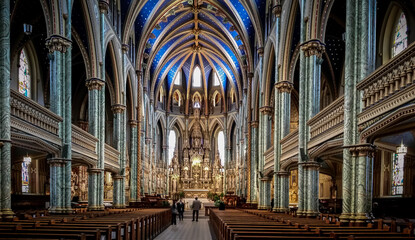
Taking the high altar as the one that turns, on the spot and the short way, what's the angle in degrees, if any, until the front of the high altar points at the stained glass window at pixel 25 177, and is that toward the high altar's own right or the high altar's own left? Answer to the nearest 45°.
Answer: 0° — it already faces it

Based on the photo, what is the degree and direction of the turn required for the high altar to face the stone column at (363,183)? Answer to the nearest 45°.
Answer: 0° — it already faces it

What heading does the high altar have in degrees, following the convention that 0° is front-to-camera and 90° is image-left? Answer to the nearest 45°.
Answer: approximately 0°

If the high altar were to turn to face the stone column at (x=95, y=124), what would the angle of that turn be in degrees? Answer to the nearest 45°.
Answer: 0° — it already faces it

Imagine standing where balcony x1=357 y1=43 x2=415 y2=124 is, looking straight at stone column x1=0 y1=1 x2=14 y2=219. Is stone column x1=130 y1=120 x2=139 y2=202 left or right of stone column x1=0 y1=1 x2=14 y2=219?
right

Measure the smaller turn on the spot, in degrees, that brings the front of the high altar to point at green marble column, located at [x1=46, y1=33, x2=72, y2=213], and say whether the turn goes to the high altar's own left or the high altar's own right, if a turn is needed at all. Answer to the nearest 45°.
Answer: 0° — it already faces it
